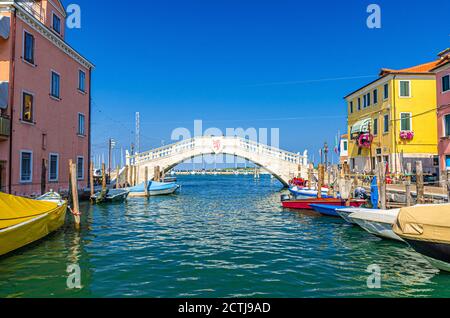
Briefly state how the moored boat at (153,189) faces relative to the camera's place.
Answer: facing to the right of the viewer

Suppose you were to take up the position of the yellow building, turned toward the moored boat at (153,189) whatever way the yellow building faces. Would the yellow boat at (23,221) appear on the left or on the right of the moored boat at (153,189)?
left

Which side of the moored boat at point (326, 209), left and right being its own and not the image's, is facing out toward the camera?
left

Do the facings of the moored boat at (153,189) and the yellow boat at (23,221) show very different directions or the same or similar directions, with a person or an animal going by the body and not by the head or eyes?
same or similar directions

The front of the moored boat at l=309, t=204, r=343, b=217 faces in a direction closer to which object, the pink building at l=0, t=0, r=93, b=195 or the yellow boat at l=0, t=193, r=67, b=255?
the pink building

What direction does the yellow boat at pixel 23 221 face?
to the viewer's right

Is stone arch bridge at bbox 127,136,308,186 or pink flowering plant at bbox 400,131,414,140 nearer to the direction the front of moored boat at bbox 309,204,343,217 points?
the stone arch bridge

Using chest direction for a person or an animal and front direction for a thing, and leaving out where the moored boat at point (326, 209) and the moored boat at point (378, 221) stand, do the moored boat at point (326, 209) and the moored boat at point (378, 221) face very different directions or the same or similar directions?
same or similar directions

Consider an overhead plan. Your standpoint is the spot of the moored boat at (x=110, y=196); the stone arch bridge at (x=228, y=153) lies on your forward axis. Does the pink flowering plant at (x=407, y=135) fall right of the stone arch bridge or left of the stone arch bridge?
right

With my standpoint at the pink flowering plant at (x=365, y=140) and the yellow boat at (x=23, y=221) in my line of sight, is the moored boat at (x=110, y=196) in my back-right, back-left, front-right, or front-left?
front-right

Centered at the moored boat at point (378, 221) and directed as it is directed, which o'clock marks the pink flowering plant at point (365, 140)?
The pink flowering plant is roughly at 3 o'clock from the moored boat.

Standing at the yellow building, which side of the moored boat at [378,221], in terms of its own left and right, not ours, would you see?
right

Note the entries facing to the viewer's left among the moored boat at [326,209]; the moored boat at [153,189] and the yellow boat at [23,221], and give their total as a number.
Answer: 1

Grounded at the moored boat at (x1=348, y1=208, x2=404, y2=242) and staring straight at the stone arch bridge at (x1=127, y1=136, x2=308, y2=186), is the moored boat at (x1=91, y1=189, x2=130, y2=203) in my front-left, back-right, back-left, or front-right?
front-left

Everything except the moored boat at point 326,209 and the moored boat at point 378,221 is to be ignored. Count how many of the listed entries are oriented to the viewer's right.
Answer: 0

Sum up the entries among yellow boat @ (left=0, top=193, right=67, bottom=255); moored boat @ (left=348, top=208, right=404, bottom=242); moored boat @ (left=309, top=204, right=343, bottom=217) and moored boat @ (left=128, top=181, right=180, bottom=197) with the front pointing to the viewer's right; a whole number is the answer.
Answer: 2

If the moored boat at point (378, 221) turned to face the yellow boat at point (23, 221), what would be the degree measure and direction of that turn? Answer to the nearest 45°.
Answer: approximately 45° to its left

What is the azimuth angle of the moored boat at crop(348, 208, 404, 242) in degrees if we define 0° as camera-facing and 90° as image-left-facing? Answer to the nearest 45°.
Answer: approximately 90°
